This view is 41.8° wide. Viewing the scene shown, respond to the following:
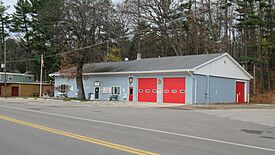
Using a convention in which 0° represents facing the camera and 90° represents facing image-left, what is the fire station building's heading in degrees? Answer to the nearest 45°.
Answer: approximately 45°
